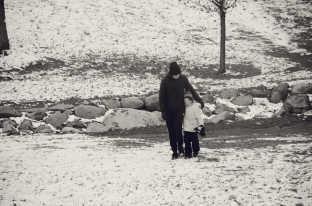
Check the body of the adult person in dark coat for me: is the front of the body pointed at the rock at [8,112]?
no

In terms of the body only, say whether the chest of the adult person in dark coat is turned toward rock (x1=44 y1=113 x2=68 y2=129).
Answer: no

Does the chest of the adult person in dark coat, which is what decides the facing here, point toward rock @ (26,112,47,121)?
no

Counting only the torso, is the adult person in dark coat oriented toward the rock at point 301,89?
no
